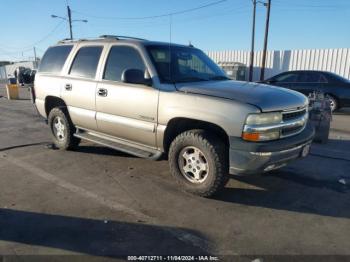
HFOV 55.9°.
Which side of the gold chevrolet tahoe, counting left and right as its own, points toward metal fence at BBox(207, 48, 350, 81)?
left

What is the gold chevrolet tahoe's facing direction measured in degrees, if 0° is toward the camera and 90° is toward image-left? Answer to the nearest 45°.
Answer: approximately 315°
